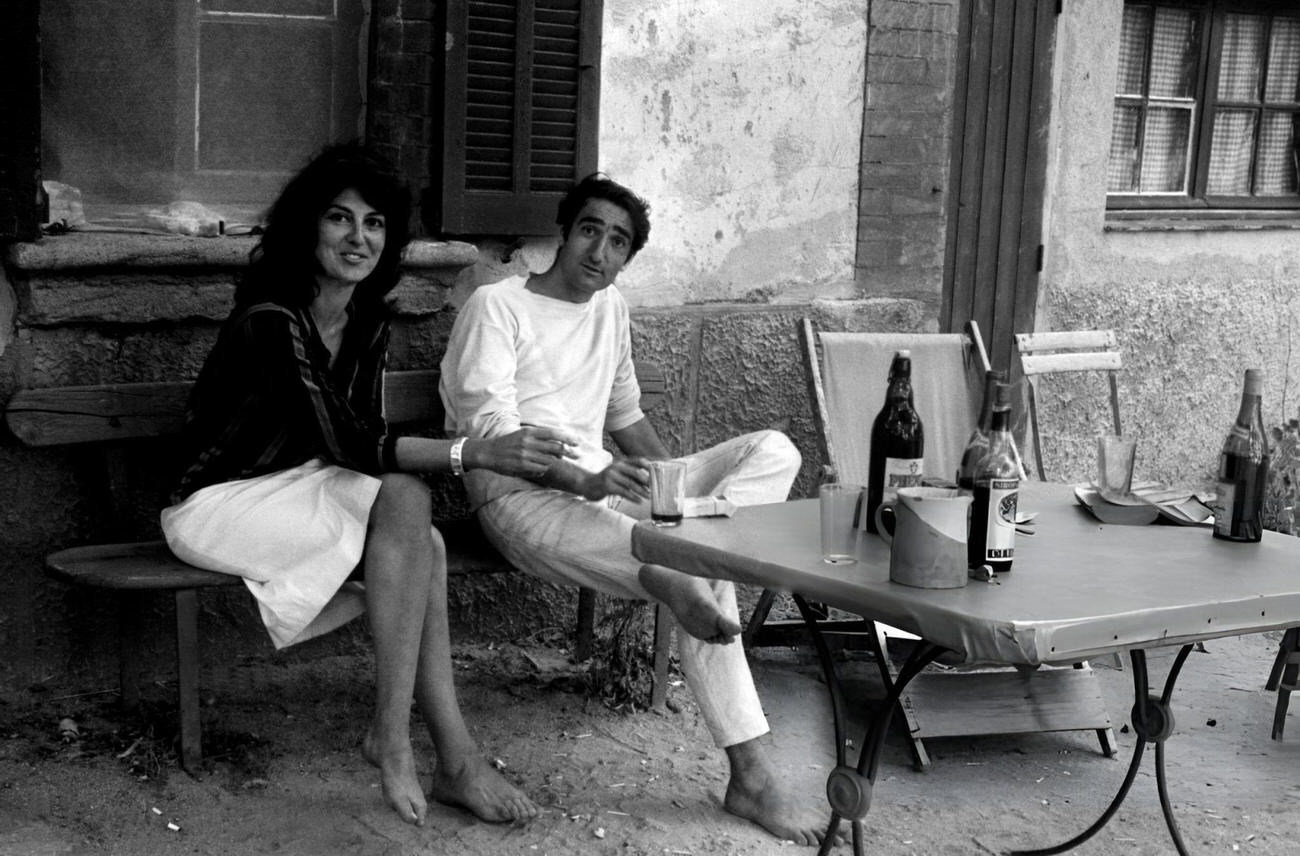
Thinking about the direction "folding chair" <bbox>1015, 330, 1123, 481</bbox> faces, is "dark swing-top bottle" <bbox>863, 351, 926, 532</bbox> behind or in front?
in front

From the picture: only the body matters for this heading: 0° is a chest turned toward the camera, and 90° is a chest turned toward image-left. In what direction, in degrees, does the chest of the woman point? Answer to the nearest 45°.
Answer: approximately 315°

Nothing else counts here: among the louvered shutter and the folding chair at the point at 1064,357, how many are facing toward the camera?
2

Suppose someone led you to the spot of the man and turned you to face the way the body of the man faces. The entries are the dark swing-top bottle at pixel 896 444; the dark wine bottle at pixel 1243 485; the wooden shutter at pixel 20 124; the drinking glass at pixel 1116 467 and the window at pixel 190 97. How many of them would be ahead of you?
3

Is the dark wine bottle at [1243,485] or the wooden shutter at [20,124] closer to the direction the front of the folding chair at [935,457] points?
the dark wine bottle

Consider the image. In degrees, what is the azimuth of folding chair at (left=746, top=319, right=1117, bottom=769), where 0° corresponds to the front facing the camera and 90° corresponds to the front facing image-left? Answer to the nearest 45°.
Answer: approximately 0°

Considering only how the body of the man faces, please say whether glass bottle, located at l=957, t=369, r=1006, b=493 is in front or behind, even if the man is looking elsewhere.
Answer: in front

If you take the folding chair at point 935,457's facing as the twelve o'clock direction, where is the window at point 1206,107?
The window is roughly at 7 o'clock from the folding chair.

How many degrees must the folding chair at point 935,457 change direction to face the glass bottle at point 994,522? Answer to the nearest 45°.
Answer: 0° — it already faces it
